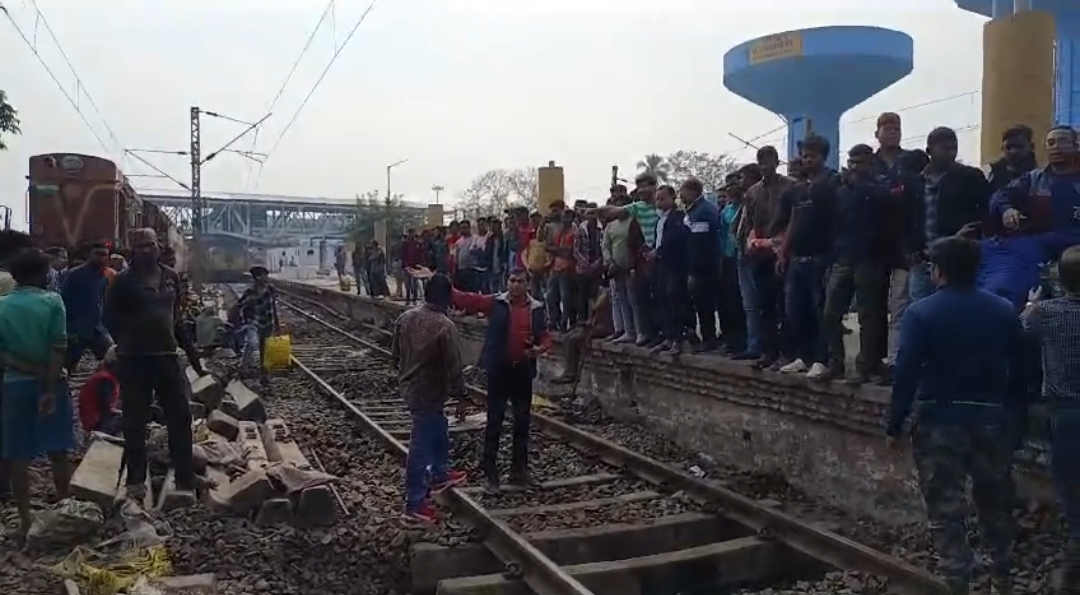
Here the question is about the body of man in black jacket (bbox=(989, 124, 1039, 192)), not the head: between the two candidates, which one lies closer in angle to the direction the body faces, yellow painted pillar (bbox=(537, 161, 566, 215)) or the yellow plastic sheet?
the yellow plastic sheet

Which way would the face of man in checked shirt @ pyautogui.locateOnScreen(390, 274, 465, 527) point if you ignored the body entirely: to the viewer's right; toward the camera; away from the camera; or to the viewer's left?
away from the camera

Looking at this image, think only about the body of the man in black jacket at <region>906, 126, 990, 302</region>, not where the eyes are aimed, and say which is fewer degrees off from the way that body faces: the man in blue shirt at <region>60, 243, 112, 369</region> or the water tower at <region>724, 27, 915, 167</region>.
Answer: the man in blue shirt

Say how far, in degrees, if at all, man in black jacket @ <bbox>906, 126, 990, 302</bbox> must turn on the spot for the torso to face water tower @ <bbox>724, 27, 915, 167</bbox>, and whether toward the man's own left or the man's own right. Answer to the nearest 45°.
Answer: approximately 135° to the man's own right

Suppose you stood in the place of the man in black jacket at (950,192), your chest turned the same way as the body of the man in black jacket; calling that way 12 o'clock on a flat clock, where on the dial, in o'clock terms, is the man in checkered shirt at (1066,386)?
The man in checkered shirt is roughly at 10 o'clock from the man in black jacket.

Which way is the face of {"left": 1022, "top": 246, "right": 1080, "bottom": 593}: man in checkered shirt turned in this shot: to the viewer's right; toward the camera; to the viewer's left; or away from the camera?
away from the camera

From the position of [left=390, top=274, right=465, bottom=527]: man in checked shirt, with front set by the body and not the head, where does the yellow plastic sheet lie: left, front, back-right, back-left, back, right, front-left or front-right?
back

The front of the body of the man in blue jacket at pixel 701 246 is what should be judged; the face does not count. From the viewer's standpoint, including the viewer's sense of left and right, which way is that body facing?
facing to the left of the viewer

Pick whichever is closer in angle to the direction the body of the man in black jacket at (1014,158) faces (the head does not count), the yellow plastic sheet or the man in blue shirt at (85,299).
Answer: the yellow plastic sheet

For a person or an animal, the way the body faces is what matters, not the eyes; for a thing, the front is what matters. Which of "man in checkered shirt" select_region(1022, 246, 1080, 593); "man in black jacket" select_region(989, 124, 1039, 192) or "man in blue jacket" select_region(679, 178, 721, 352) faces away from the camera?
"man in checkered shirt" select_region(1022, 246, 1080, 593)

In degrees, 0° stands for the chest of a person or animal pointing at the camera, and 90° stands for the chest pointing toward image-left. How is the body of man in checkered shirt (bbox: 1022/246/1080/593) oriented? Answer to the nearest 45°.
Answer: approximately 180°

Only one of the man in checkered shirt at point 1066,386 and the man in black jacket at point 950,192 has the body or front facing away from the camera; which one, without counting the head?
the man in checkered shirt

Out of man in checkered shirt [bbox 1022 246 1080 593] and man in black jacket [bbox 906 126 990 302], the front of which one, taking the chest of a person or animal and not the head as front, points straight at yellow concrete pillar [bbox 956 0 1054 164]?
the man in checkered shirt

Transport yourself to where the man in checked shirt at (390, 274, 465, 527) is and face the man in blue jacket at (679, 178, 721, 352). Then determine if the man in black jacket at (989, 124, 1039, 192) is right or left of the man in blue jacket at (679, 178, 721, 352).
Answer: right
